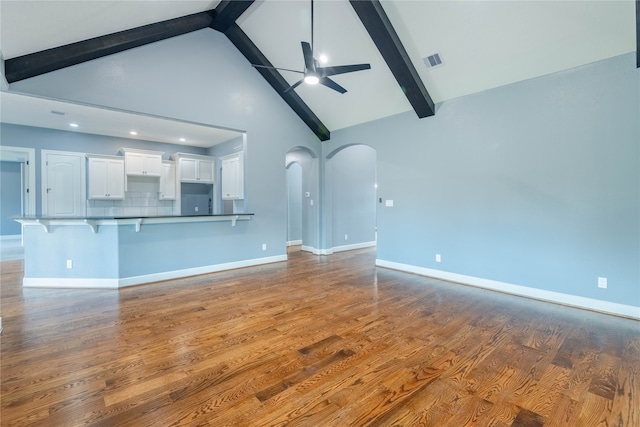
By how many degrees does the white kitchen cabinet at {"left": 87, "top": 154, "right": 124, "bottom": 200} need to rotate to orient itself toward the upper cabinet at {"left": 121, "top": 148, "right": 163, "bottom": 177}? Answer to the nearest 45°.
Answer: approximately 45° to its left

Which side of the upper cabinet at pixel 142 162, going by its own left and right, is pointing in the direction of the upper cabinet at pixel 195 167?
left

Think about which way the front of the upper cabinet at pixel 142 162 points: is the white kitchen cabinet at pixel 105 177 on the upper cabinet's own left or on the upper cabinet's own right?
on the upper cabinet's own right

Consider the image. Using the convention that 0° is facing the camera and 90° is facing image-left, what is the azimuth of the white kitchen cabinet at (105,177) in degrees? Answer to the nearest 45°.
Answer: approximately 0°

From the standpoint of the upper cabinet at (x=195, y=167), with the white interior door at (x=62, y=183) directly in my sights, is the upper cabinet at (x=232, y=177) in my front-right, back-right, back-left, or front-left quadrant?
back-left

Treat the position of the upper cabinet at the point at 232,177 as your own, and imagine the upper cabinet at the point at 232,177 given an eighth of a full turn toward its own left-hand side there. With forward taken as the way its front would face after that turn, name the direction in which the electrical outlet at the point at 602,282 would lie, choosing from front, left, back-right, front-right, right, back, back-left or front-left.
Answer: front-left

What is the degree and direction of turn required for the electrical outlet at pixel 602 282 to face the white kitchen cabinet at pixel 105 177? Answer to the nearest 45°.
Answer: approximately 45° to its right

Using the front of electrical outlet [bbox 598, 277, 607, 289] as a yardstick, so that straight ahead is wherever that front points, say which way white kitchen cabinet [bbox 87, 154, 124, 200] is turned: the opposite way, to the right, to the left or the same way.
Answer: to the left

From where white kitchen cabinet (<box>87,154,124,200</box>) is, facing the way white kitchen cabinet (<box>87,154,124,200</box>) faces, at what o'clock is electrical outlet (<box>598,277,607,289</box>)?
The electrical outlet is roughly at 11 o'clock from the white kitchen cabinet.

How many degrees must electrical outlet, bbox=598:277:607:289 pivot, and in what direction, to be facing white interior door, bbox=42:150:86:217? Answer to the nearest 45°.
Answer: approximately 45° to its right

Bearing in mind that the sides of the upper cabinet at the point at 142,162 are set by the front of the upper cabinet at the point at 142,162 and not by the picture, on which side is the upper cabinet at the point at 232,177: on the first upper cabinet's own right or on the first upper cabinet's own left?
on the first upper cabinet's own left
